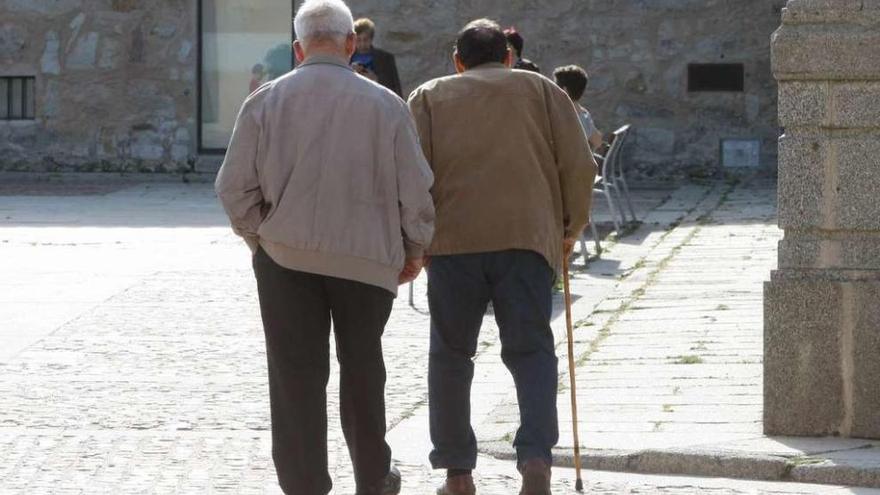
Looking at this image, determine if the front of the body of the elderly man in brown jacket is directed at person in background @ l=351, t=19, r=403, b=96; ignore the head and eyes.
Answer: yes

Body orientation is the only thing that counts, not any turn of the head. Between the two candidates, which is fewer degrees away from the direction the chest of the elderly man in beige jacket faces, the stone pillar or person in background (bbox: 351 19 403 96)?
the person in background

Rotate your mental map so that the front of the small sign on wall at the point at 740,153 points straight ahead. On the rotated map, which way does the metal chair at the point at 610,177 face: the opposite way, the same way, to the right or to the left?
to the right

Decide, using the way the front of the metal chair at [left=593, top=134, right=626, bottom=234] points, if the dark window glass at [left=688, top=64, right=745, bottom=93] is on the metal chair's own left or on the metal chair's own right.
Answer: on the metal chair's own right

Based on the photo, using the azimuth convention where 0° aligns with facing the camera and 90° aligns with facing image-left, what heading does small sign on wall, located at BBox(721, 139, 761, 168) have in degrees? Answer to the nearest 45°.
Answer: approximately 0°

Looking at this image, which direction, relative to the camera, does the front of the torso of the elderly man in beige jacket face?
away from the camera

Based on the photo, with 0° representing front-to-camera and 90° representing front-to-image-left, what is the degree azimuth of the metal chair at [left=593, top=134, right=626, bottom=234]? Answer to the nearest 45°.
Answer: approximately 90°

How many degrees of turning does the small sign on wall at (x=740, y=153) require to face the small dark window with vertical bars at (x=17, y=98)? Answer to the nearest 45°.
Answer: approximately 90° to its right

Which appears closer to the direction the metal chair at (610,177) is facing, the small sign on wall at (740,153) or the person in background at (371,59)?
the person in background

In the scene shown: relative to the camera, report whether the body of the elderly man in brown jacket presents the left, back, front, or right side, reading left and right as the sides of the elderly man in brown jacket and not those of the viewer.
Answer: back

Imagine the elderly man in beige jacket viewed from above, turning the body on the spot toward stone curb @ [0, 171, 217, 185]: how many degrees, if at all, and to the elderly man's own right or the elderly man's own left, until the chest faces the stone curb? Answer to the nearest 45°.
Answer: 0° — they already face it

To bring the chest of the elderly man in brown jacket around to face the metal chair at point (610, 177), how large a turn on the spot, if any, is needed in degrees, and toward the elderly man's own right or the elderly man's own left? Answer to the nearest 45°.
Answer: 0° — they already face it

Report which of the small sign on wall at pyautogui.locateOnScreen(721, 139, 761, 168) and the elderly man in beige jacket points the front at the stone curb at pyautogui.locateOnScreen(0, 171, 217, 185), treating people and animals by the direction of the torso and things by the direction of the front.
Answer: the elderly man in beige jacket

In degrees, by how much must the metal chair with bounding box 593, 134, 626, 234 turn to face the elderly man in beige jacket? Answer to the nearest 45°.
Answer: approximately 90° to its left

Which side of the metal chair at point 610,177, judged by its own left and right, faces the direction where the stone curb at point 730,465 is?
left

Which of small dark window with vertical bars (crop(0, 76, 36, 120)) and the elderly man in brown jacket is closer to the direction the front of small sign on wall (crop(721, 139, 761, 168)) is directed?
the elderly man in brown jacket
